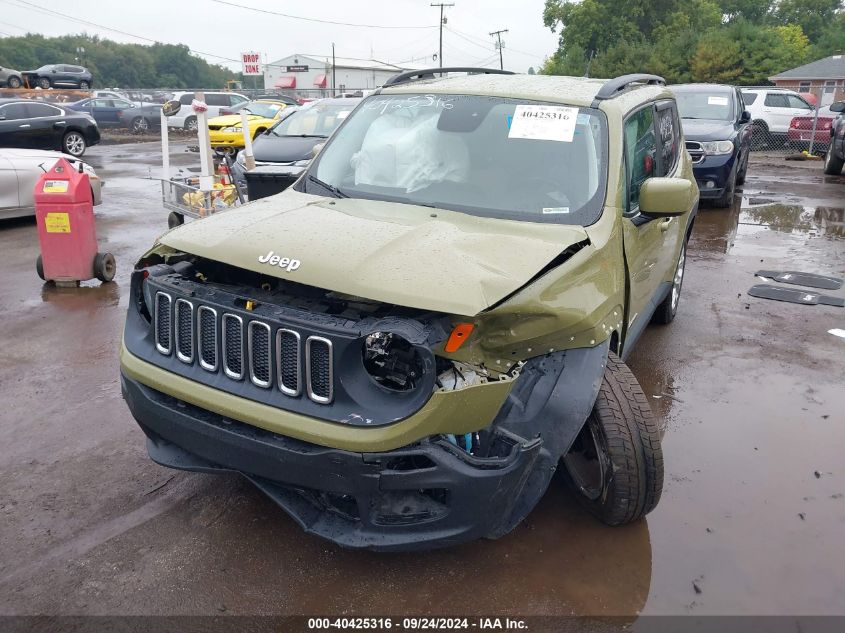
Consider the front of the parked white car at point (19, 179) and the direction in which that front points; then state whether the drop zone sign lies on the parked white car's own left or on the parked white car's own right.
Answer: on the parked white car's own left

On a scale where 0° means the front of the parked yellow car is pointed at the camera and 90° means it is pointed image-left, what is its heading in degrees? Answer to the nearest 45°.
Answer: approximately 45°

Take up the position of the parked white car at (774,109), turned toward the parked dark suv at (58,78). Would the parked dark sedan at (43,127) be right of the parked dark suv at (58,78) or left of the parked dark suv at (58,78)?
left

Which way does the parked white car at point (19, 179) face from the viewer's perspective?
to the viewer's right

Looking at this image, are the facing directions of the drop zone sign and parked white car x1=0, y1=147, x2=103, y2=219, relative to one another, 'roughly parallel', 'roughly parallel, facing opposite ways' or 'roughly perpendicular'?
roughly perpendicular
